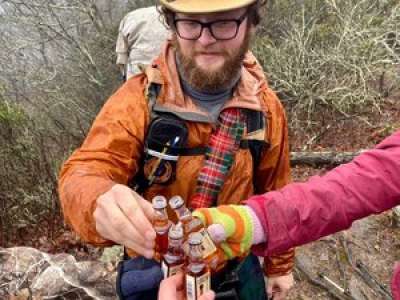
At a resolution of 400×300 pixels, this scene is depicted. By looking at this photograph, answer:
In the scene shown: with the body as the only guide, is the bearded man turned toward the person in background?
no

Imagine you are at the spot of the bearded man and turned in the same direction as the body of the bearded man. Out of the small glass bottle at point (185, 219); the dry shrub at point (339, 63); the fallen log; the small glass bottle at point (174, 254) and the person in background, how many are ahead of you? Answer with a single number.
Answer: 2

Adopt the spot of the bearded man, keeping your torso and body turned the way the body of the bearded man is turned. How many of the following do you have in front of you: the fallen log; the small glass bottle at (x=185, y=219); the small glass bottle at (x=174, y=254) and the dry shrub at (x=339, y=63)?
2

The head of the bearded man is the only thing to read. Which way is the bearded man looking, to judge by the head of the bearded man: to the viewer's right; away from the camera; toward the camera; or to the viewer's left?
toward the camera

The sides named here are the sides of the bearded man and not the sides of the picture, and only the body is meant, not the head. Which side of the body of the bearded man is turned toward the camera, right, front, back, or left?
front

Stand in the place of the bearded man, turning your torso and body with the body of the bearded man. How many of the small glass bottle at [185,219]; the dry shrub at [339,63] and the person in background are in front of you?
1

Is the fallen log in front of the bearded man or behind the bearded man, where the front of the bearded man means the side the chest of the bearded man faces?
behind

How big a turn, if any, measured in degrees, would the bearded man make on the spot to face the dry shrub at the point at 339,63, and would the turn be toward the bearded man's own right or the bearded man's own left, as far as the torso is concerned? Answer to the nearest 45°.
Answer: approximately 135° to the bearded man's own left

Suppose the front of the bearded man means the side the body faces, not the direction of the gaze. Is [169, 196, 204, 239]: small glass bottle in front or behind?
in front

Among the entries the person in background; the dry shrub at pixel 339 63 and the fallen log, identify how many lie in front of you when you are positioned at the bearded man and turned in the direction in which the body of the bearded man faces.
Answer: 0

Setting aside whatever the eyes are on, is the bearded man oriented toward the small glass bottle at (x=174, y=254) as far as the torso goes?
yes

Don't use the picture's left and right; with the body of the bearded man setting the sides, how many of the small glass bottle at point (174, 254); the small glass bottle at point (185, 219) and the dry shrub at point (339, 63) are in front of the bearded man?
2
